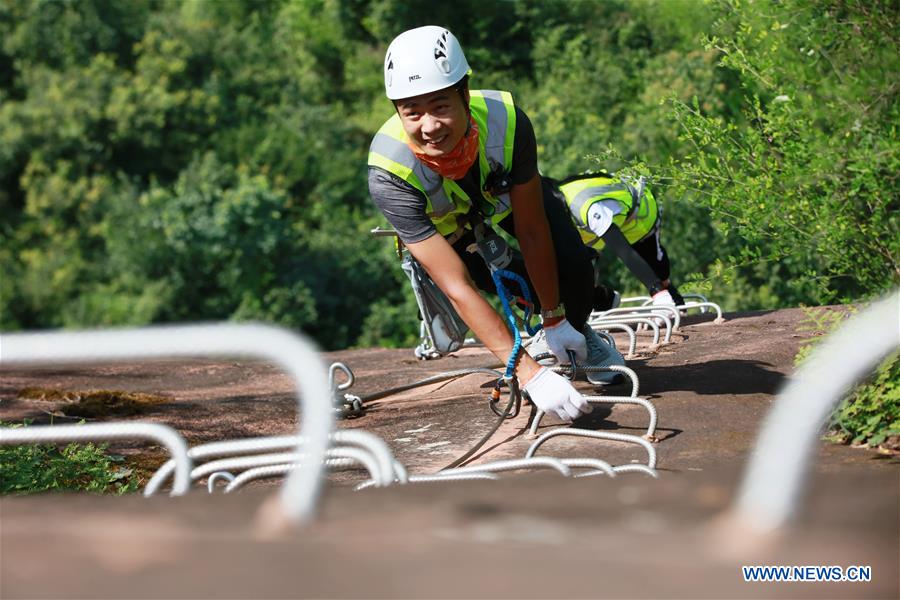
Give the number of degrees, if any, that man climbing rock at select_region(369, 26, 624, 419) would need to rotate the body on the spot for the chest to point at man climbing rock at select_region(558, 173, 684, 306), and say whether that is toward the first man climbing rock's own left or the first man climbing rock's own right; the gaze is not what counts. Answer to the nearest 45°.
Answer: approximately 180°

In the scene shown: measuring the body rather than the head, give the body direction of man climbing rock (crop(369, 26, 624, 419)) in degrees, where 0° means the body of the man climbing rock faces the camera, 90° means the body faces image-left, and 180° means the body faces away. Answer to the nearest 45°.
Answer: approximately 0°
